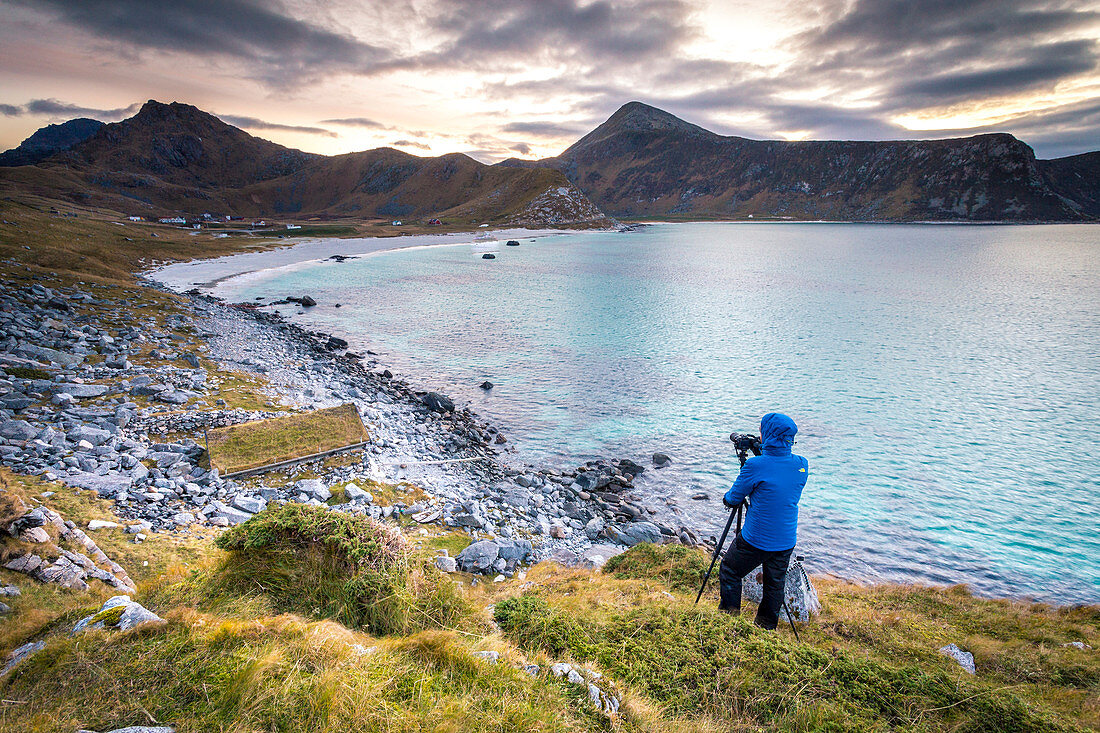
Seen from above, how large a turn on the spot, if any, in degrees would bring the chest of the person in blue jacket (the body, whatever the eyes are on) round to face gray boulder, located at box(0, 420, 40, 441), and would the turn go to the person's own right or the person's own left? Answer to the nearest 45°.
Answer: approximately 45° to the person's own left

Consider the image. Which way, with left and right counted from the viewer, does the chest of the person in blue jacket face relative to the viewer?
facing away from the viewer and to the left of the viewer

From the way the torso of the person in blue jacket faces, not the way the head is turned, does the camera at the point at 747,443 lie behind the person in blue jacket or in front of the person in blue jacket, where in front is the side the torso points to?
in front

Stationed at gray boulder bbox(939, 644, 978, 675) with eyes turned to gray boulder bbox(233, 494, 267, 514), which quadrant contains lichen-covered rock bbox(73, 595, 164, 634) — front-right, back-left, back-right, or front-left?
front-left

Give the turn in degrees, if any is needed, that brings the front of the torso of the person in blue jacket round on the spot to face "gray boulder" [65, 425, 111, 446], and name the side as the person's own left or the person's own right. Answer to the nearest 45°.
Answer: approximately 45° to the person's own left

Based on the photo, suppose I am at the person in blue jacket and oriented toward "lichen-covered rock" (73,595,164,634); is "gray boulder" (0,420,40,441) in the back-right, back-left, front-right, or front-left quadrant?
front-right

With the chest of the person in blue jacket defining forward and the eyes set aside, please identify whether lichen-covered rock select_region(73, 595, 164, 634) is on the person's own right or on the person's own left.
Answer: on the person's own left

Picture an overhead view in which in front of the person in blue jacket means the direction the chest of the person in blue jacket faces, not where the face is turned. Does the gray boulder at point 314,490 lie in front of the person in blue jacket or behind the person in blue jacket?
in front

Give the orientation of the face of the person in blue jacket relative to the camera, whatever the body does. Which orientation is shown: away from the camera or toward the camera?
away from the camera

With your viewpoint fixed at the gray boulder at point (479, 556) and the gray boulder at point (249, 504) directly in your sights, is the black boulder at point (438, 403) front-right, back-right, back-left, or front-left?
front-right

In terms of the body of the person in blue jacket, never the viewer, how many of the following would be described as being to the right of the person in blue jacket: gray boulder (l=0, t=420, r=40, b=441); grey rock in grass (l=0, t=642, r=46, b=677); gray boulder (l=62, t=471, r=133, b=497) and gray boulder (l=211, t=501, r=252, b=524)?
0

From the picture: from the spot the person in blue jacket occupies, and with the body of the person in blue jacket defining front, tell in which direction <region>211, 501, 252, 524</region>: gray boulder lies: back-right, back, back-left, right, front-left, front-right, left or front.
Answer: front-left

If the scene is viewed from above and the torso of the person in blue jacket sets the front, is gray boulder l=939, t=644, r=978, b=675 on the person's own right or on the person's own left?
on the person's own right

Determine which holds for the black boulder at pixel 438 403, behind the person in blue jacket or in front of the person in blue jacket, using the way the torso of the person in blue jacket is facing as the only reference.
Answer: in front

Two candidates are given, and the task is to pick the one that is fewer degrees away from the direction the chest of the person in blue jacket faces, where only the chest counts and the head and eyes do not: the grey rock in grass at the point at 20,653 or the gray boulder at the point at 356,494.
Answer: the gray boulder

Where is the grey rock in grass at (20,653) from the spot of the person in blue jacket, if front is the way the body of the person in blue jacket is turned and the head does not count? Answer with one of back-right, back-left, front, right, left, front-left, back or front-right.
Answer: left
